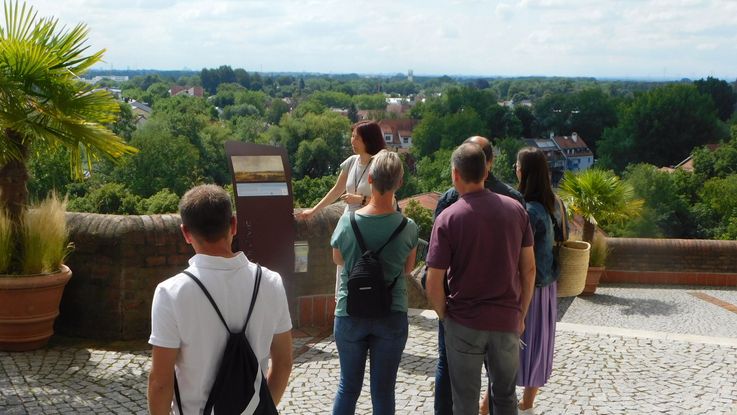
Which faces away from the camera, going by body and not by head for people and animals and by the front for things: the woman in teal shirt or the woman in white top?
the woman in teal shirt

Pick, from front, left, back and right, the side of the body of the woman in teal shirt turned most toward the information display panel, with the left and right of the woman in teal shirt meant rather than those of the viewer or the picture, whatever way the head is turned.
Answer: front

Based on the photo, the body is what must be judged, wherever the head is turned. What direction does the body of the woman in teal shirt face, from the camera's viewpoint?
away from the camera

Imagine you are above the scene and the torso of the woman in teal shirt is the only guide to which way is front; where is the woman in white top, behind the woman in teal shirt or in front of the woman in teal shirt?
in front

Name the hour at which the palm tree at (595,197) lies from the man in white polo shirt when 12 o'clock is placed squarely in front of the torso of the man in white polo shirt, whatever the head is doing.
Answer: The palm tree is roughly at 1 o'clock from the man in white polo shirt.

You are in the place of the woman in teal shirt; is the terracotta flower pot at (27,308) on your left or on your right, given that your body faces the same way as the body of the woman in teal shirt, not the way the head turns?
on your left

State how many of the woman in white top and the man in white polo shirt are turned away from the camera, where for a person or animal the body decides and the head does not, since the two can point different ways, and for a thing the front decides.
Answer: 1

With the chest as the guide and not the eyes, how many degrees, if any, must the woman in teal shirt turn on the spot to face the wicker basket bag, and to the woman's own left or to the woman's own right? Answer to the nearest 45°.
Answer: approximately 45° to the woman's own right

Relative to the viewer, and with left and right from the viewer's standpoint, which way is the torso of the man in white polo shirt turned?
facing away from the viewer

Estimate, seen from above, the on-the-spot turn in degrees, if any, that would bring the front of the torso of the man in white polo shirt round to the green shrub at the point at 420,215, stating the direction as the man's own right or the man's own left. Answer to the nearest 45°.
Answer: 0° — they already face it

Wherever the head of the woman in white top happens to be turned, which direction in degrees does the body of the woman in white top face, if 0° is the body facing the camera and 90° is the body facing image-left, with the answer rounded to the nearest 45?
approximately 45°

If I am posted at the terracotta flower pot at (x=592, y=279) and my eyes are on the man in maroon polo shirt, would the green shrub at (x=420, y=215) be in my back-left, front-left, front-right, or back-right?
back-right

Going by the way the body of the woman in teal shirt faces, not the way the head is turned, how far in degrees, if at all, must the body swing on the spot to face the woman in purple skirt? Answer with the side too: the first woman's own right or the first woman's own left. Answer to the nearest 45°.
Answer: approximately 45° to the first woman's own right

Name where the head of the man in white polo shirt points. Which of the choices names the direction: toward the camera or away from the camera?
away from the camera
